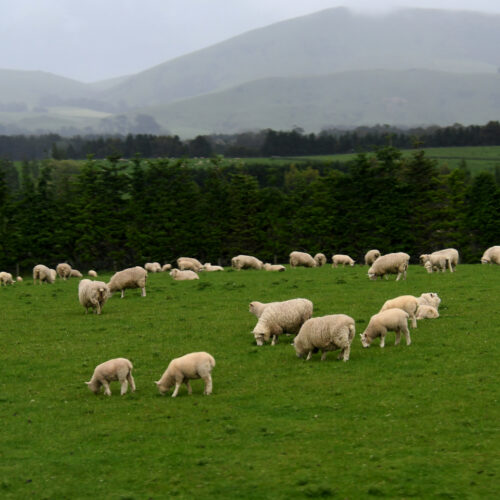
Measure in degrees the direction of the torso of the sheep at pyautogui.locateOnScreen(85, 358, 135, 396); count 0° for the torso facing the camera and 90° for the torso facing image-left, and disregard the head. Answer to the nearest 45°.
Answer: approximately 90°

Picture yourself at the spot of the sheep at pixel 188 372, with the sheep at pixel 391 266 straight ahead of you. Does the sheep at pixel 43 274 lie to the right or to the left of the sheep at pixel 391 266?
left

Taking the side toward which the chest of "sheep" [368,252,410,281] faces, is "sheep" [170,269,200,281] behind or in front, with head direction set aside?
in front

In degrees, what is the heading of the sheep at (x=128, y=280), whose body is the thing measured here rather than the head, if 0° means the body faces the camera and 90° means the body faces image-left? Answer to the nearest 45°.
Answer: approximately 90°

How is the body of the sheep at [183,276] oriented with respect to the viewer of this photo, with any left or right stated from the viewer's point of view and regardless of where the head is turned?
facing to the left of the viewer

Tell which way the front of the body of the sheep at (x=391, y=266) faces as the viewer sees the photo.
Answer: to the viewer's left

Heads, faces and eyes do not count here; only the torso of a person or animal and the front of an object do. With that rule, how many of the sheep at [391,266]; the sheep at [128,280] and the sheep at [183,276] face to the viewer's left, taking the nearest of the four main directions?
3

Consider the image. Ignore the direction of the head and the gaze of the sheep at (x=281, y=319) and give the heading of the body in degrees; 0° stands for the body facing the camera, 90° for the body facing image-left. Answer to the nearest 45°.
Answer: approximately 45°

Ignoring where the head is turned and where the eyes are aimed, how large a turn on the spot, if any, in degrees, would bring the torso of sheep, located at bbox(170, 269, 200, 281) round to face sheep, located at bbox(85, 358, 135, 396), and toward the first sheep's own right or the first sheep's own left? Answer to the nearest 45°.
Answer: approximately 90° to the first sheep's own left

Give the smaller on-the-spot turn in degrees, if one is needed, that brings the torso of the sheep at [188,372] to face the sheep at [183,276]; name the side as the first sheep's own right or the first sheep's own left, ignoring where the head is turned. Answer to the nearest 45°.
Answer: approximately 90° to the first sheep's own right

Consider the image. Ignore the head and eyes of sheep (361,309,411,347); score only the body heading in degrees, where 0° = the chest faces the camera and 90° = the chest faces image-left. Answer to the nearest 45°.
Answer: approximately 90°
